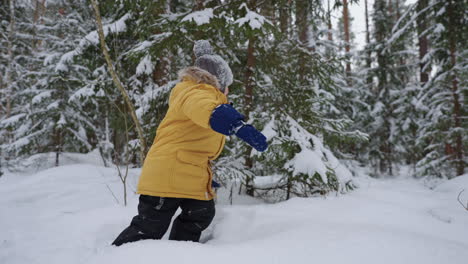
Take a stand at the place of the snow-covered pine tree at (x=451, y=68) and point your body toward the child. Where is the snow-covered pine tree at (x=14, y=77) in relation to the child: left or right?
right

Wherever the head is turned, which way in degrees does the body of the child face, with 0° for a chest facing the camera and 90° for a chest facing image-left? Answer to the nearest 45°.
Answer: approximately 270°

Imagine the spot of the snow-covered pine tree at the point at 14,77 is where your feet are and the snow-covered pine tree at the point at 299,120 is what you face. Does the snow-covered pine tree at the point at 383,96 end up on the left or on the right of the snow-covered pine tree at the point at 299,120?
left

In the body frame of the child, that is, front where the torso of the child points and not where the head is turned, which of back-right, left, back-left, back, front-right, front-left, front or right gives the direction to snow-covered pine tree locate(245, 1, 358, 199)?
front-left

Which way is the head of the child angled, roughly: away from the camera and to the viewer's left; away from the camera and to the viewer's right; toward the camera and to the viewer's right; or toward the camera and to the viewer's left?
away from the camera and to the viewer's right

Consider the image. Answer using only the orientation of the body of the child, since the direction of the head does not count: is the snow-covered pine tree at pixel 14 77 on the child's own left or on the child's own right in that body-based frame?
on the child's own left
